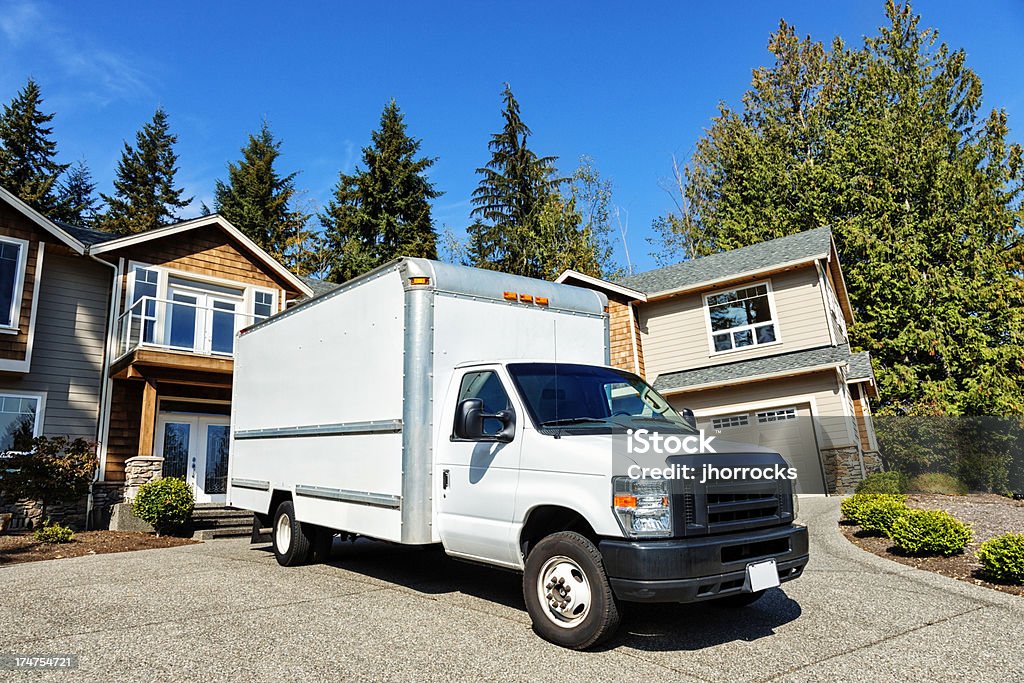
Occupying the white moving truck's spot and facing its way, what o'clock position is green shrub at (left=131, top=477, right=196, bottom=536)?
The green shrub is roughly at 6 o'clock from the white moving truck.

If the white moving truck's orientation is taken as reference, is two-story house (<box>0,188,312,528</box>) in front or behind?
behind

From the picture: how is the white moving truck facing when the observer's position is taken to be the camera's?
facing the viewer and to the right of the viewer

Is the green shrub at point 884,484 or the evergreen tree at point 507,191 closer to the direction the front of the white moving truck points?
the green shrub

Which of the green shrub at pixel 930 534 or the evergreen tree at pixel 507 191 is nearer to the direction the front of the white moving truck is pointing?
the green shrub

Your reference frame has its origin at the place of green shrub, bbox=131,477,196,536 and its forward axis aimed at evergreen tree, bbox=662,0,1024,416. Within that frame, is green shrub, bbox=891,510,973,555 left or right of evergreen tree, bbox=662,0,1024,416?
right

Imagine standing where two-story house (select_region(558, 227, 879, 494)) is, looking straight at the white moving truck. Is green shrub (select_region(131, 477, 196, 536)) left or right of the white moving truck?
right

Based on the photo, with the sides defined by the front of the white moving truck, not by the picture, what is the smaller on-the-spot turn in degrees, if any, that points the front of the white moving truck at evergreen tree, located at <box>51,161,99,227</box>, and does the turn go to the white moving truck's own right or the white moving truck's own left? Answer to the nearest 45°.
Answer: approximately 180°

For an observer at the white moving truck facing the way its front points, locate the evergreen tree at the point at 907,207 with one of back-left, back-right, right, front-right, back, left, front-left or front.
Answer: left

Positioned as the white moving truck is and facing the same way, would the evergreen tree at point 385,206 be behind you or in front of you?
behind

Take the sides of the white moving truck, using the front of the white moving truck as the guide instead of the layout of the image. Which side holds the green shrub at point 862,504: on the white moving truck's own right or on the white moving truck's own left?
on the white moving truck's own left

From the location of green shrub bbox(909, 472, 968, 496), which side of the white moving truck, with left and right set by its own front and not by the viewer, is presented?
left
